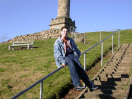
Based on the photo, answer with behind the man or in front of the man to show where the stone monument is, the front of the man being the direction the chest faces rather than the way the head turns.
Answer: behind

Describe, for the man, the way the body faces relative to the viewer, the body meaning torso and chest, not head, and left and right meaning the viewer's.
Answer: facing the viewer and to the right of the viewer

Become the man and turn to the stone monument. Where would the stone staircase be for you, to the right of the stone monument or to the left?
right

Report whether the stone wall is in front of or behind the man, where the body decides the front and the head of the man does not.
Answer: behind
